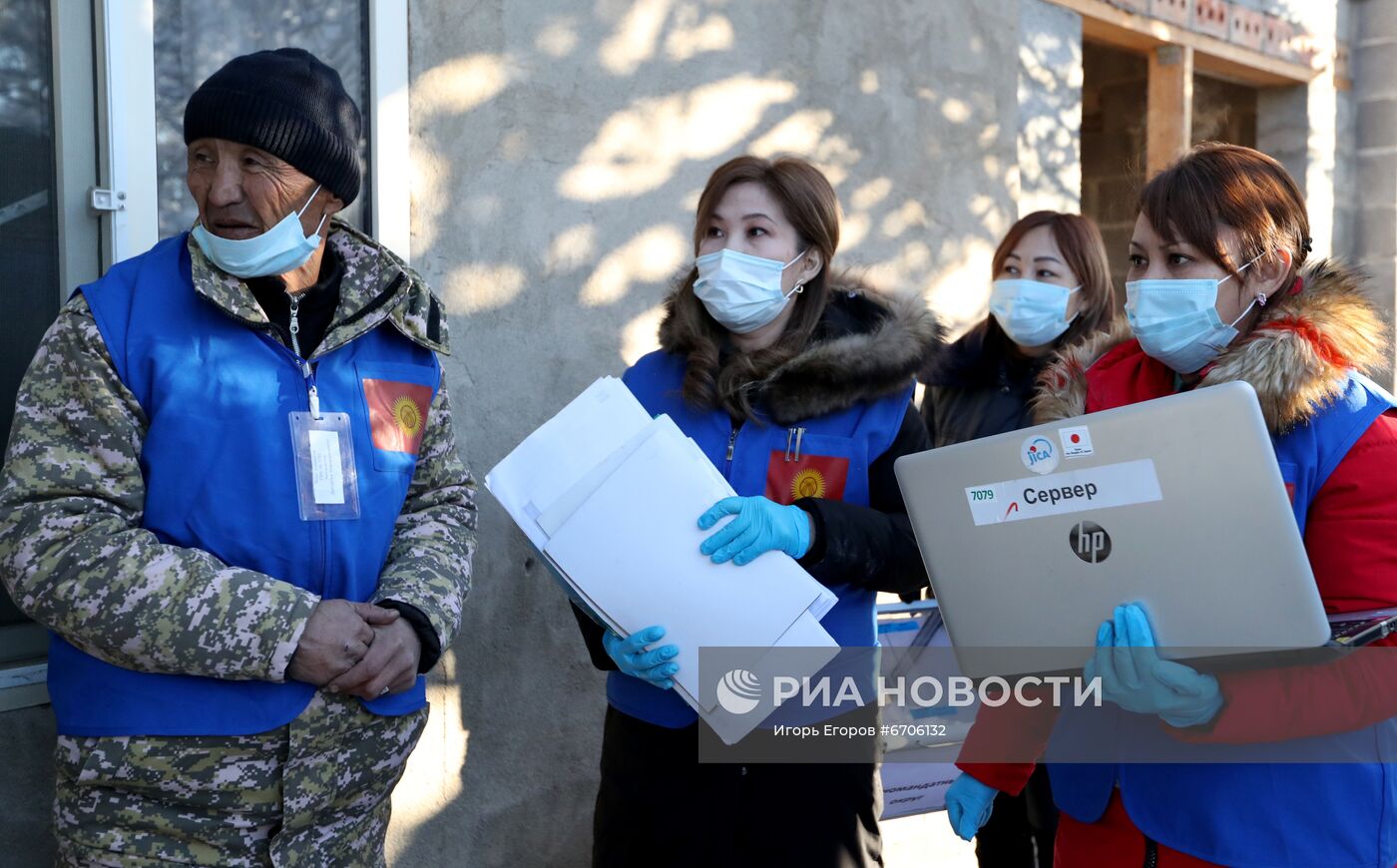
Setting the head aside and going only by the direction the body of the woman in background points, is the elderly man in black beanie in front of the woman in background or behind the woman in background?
in front

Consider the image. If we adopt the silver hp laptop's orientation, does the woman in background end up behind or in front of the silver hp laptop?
in front

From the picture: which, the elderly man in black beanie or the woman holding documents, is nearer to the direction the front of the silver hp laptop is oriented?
the woman holding documents

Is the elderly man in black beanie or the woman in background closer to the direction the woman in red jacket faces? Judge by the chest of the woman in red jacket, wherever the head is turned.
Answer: the elderly man in black beanie

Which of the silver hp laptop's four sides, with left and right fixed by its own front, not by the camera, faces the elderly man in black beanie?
left

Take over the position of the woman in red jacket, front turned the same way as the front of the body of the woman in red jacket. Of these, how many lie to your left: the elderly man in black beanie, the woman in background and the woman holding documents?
0

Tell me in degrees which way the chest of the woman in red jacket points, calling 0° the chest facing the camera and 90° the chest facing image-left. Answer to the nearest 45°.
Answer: approximately 45°

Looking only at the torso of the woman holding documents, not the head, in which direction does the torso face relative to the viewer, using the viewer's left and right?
facing the viewer and to the left of the viewer

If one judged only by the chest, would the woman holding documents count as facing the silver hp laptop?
no

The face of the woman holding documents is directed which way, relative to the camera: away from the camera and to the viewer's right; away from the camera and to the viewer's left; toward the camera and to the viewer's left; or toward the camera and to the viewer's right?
toward the camera and to the viewer's left

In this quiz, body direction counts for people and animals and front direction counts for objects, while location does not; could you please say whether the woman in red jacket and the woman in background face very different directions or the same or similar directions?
same or similar directions

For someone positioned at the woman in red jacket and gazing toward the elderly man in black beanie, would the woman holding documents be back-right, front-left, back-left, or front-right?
front-right

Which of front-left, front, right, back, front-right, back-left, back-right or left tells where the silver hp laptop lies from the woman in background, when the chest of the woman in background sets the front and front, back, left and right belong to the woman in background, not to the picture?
front-left

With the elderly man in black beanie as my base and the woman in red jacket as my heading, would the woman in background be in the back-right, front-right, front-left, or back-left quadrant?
front-left

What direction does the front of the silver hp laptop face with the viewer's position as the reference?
facing away from the viewer
